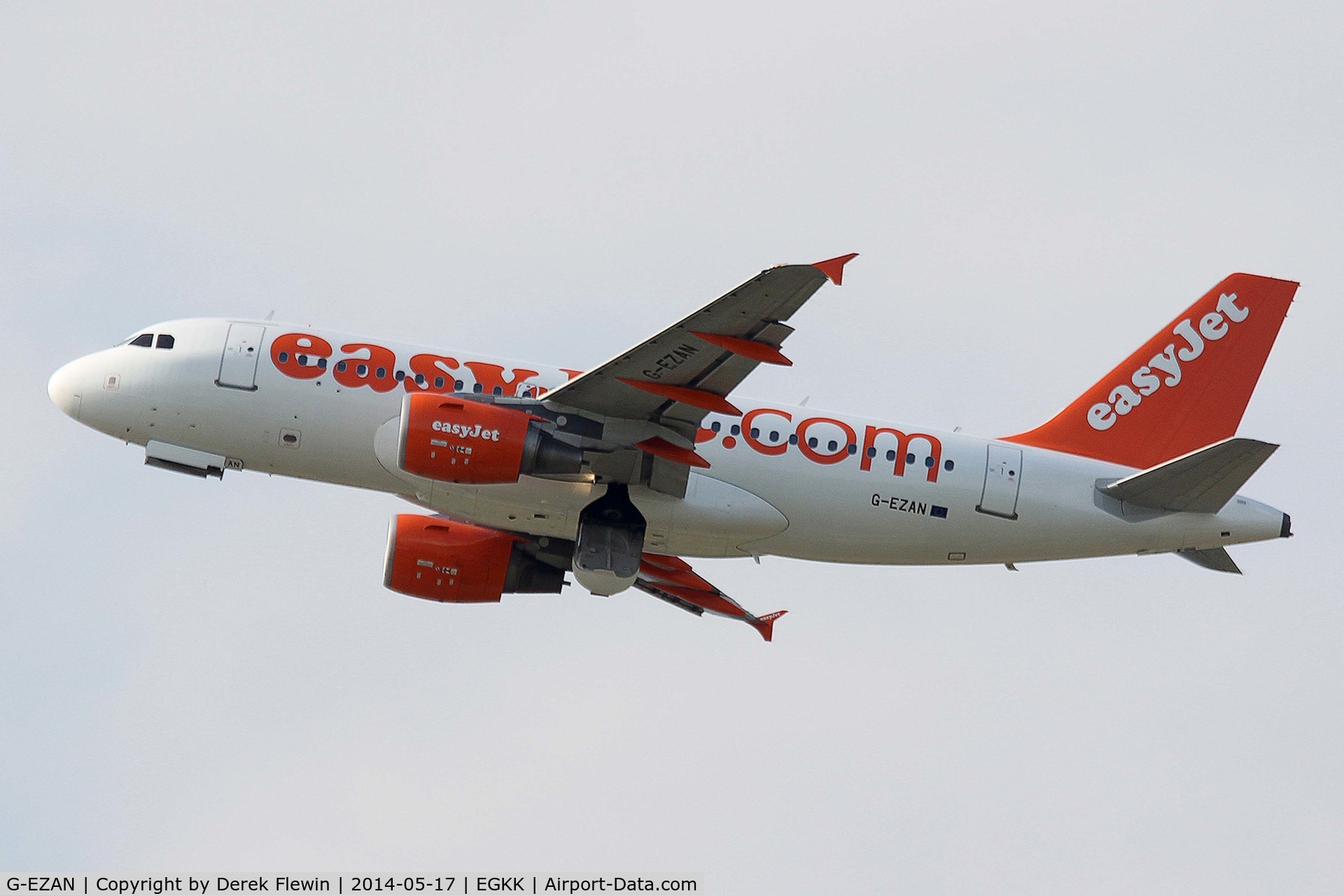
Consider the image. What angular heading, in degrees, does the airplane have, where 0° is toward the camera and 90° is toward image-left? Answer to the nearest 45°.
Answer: approximately 90°
